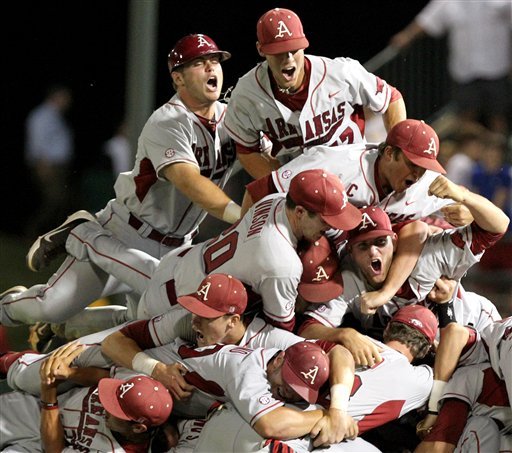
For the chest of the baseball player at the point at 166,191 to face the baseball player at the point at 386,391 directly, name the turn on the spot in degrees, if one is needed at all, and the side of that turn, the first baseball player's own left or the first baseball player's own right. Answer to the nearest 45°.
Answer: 0° — they already face them

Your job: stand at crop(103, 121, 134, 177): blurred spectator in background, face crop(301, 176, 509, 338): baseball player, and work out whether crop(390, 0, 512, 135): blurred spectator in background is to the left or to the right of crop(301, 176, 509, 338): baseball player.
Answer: left

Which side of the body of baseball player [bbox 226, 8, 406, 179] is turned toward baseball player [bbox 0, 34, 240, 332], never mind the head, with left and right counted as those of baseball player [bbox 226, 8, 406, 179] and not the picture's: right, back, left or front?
right

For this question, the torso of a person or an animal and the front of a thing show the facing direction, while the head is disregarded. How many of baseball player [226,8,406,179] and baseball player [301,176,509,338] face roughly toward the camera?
2

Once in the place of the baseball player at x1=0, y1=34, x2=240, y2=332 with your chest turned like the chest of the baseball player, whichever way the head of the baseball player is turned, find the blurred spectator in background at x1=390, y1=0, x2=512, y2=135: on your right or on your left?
on your left

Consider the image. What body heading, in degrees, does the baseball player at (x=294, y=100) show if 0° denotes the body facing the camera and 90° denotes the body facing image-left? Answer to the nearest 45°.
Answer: approximately 0°

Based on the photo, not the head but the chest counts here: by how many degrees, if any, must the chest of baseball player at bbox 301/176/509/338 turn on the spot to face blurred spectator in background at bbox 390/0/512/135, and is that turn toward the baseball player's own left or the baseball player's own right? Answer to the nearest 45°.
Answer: approximately 180°
